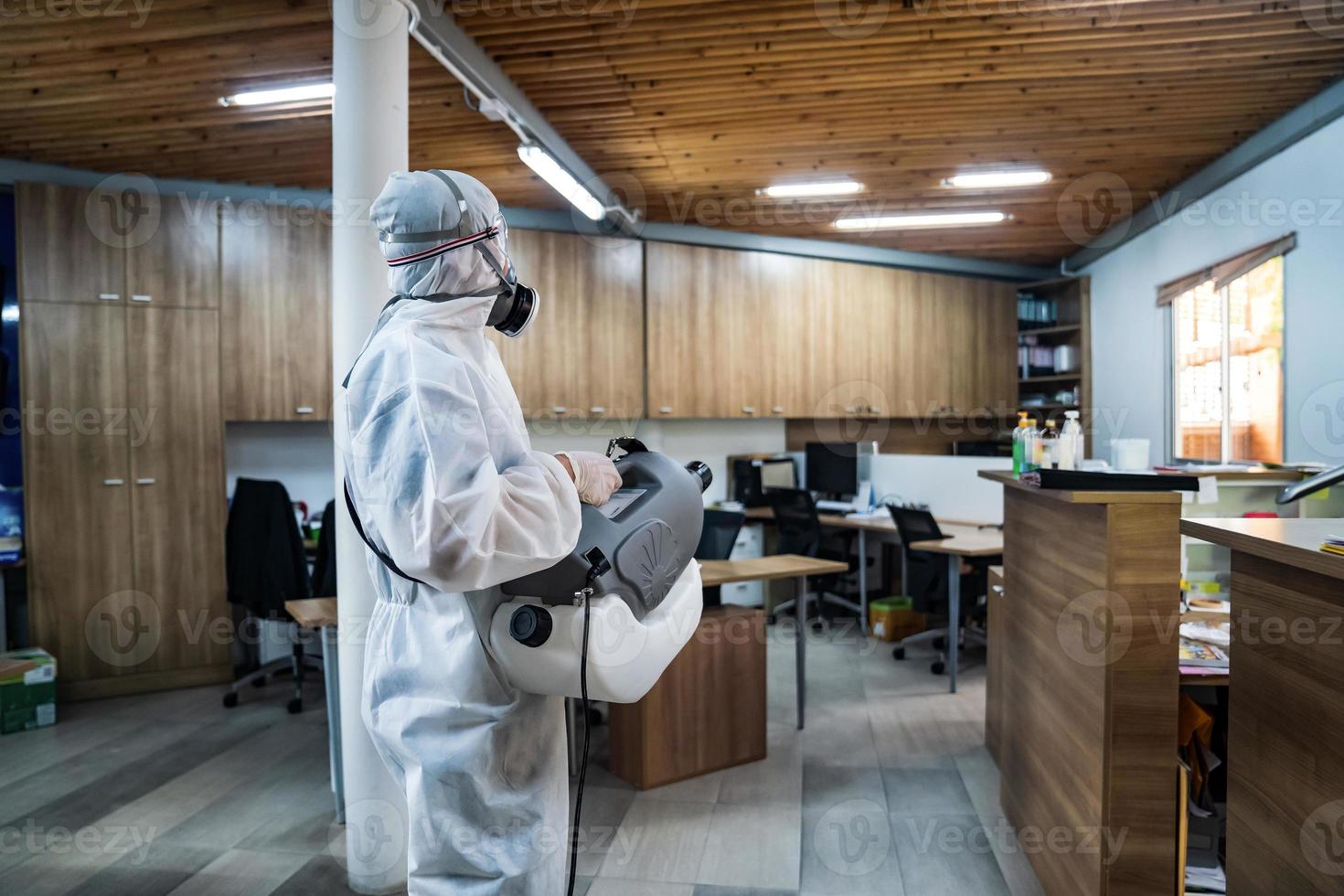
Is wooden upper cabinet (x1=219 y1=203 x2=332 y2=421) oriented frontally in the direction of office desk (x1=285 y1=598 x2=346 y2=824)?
yes

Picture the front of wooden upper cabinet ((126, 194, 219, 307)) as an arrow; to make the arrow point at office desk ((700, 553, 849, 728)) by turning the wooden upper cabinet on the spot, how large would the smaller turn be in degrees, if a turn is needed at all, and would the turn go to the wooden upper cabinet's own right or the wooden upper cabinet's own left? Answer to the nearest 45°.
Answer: approximately 45° to the wooden upper cabinet's own left

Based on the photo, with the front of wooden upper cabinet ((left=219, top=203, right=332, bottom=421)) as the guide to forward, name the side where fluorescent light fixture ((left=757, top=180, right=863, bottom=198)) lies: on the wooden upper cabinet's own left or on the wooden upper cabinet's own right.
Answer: on the wooden upper cabinet's own left

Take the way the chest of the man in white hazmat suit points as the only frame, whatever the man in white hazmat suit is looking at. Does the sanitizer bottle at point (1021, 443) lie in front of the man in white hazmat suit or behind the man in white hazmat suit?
in front

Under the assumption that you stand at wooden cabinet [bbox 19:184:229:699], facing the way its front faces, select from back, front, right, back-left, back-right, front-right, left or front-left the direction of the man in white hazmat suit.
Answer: front

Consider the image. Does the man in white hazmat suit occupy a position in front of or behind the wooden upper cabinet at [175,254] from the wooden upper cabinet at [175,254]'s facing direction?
in front

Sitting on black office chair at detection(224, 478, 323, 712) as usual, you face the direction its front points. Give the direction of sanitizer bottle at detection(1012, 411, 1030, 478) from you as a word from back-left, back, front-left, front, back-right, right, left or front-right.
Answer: right

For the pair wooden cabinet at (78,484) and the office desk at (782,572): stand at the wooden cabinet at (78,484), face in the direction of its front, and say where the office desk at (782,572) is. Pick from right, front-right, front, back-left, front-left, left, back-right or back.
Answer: front-left

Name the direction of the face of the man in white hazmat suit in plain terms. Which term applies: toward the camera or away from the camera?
away from the camera

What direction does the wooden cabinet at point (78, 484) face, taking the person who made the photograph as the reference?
facing the viewer

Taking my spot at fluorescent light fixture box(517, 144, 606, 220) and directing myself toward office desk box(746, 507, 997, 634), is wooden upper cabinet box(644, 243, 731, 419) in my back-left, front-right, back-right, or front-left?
front-left

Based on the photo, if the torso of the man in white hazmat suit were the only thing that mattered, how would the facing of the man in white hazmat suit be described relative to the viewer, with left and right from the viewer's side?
facing to the right of the viewer

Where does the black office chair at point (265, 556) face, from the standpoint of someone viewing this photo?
facing away from the viewer and to the right of the viewer

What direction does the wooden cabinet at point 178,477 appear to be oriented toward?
toward the camera

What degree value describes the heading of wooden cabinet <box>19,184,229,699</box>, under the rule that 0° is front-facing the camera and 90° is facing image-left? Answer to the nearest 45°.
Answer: approximately 0°

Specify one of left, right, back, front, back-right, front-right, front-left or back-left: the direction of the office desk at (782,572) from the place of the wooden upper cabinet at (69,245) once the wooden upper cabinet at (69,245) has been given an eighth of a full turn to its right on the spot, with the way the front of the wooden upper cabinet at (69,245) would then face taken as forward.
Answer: left
